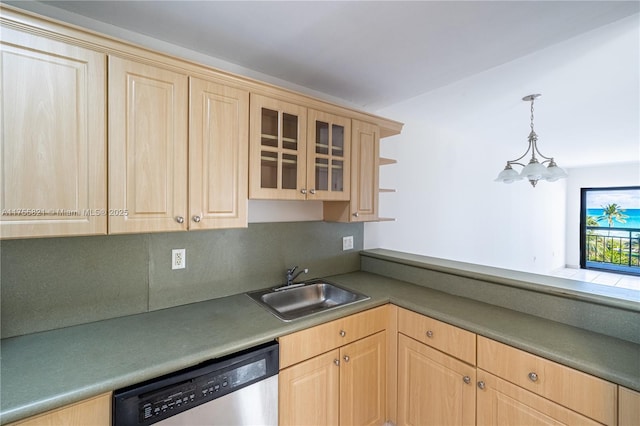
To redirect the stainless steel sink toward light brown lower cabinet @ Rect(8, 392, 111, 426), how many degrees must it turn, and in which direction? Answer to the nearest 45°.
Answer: approximately 90° to its right

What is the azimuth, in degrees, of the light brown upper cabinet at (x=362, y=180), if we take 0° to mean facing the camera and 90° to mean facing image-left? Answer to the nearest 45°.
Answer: approximately 315°

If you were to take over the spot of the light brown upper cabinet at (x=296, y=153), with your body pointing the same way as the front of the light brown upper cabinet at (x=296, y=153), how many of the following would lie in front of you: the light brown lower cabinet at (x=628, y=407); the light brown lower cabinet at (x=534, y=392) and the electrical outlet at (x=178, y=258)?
2

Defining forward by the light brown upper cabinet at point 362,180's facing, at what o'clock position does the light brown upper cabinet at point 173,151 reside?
the light brown upper cabinet at point 173,151 is roughly at 3 o'clock from the light brown upper cabinet at point 362,180.

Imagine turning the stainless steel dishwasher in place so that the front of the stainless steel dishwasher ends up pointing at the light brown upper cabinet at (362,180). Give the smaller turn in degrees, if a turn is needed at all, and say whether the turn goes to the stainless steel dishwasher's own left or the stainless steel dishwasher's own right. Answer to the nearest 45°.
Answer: approximately 90° to the stainless steel dishwasher's own left
